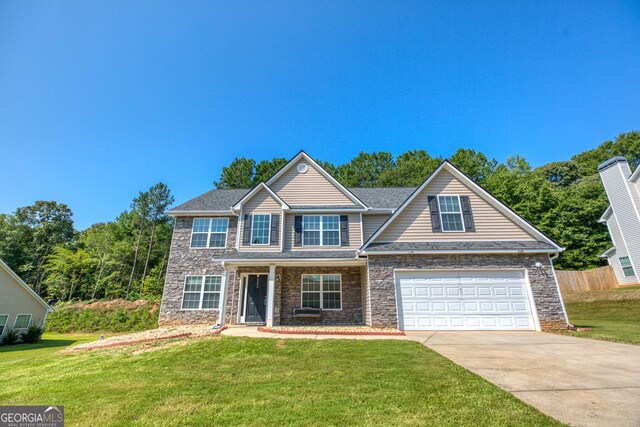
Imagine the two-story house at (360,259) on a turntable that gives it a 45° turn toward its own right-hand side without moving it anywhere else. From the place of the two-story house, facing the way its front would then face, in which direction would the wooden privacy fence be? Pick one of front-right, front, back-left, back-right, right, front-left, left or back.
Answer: back

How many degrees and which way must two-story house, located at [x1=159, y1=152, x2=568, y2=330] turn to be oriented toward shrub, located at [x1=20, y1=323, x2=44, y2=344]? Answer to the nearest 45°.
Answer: approximately 90° to its right

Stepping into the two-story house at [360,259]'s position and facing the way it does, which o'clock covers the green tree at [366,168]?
The green tree is roughly at 6 o'clock from the two-story house.

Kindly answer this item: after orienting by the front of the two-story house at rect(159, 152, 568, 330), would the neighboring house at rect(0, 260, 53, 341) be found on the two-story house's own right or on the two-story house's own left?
on the two-story house's own right

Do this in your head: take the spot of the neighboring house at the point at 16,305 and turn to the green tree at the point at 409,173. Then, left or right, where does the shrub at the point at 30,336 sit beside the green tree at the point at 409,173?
right

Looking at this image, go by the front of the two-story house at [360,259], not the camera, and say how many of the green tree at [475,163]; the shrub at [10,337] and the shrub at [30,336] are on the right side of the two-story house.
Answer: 2

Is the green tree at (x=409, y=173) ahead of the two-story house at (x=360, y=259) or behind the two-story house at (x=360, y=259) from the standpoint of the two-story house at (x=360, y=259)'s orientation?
behind

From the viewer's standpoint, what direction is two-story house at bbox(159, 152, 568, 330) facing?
toward the camera

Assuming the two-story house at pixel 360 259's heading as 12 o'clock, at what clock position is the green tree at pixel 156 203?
The green tree is roughly at 4 o'clock from the two-story house.

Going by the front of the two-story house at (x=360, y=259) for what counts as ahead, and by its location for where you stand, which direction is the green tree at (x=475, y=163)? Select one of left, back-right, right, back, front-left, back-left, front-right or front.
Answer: back-left

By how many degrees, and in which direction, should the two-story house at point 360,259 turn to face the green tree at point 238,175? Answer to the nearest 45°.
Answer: approximately 135° to its right

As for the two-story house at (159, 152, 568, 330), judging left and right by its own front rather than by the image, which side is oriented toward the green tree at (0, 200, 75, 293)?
right

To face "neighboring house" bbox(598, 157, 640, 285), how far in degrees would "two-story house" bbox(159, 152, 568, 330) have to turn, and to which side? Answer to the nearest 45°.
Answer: approximately 135° to its left

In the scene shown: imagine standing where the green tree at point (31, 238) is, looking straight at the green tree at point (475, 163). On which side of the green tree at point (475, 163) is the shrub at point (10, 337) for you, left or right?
right
